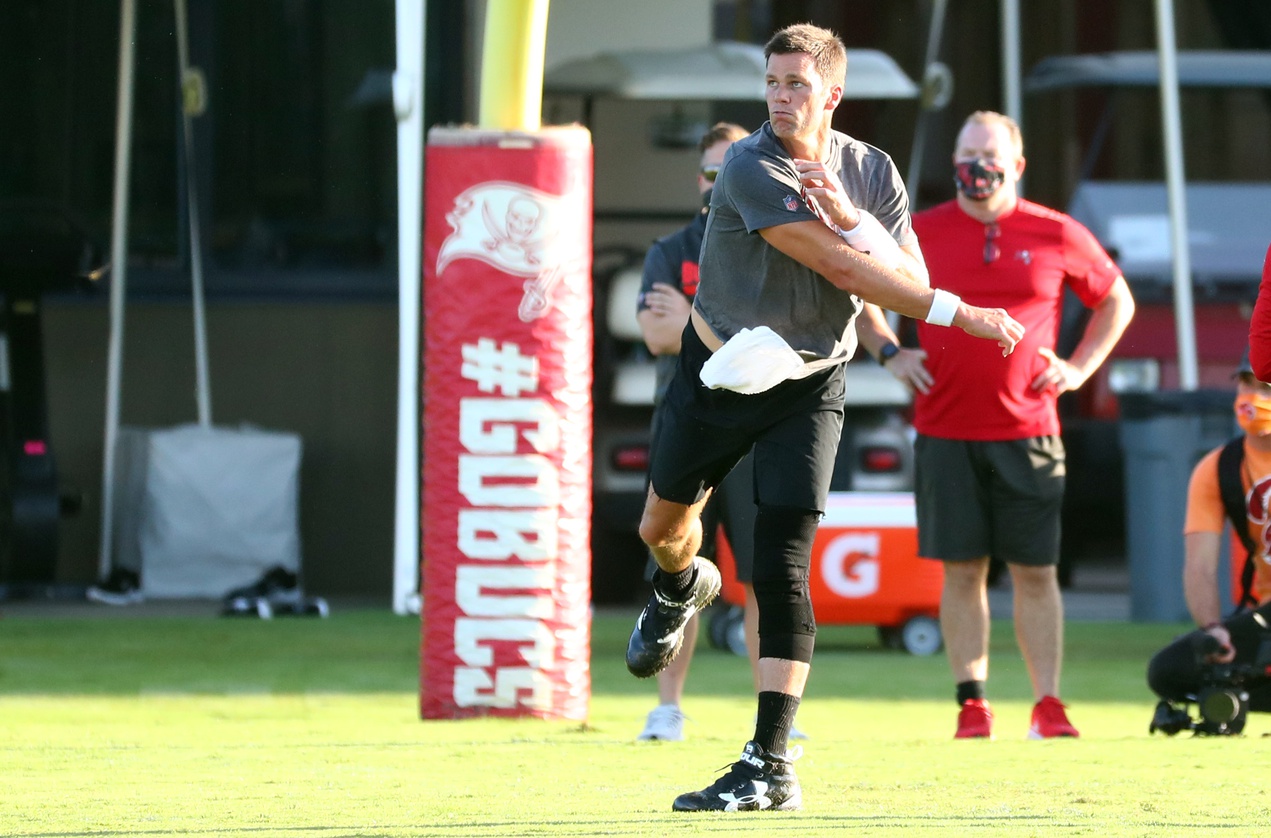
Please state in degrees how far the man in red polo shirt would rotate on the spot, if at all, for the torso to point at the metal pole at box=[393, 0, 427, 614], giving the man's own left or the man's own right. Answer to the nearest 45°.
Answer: approximately 135° to the man's own right

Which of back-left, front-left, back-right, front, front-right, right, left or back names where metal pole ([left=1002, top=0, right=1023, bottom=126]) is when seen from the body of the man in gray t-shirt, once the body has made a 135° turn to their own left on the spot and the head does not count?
front-left

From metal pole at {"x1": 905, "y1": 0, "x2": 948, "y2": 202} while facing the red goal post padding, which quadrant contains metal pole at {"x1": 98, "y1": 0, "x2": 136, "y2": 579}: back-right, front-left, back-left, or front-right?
front-right

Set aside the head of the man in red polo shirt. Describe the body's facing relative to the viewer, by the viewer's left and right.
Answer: facing the viewer

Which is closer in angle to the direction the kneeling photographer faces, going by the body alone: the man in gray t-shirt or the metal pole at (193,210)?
the man in gray t-shirt

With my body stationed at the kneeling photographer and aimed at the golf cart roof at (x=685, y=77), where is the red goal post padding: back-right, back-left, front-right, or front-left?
front-left

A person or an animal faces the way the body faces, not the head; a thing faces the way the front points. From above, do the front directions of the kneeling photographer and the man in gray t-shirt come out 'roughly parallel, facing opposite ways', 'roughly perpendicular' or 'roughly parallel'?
roughly parallel

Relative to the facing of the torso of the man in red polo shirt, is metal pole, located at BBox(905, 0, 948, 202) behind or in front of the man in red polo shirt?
behind

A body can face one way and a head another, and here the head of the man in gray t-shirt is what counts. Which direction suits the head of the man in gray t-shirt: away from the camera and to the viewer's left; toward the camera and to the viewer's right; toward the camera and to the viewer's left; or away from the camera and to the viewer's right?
toward the camera and to the viewer's left

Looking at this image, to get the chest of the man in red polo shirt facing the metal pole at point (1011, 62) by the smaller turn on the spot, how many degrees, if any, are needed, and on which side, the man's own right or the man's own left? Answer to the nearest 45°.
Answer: approximately 180°

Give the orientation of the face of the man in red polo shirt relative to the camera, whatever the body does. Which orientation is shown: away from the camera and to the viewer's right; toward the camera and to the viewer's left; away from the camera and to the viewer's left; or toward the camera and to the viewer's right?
toward the camera and to the viewer's left
